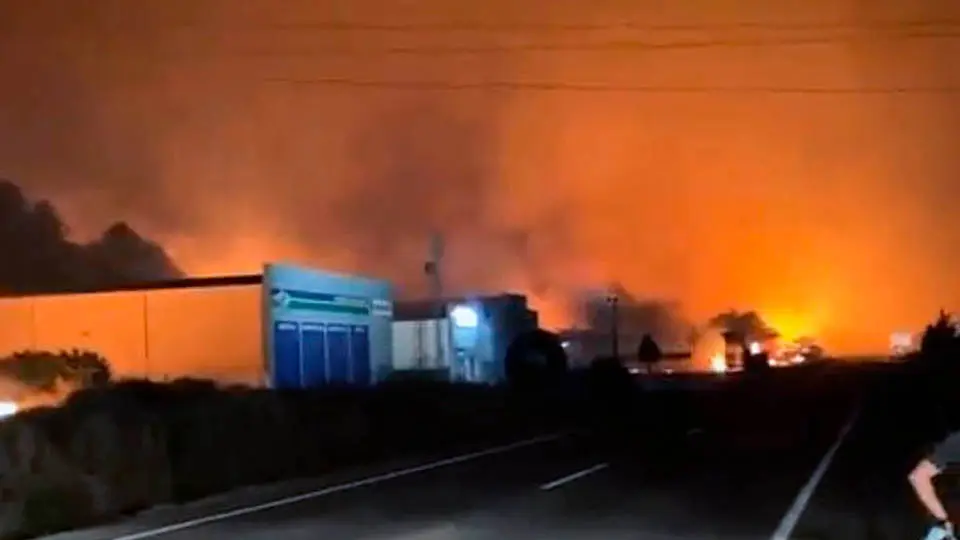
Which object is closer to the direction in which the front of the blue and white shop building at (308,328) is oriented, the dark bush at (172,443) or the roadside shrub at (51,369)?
the dark bush

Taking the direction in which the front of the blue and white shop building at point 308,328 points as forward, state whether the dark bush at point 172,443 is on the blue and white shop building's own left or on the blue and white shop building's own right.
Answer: on the blue and white shop building's own right

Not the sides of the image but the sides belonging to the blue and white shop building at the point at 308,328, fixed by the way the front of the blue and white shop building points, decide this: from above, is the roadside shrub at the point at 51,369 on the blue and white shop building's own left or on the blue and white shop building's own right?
on the blue and white shop building's own right

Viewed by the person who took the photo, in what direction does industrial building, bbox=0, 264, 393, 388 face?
facing the viewer and to the right of the viewer

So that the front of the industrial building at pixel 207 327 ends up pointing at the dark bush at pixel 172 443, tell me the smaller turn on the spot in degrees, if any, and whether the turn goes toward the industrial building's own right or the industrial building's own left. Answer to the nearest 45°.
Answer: approximately 45° to the industrial building's own right

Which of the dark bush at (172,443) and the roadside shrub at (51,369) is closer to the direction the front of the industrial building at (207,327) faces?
the dark bush

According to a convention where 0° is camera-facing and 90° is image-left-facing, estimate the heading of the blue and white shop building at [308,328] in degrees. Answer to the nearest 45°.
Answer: approximately 315°
